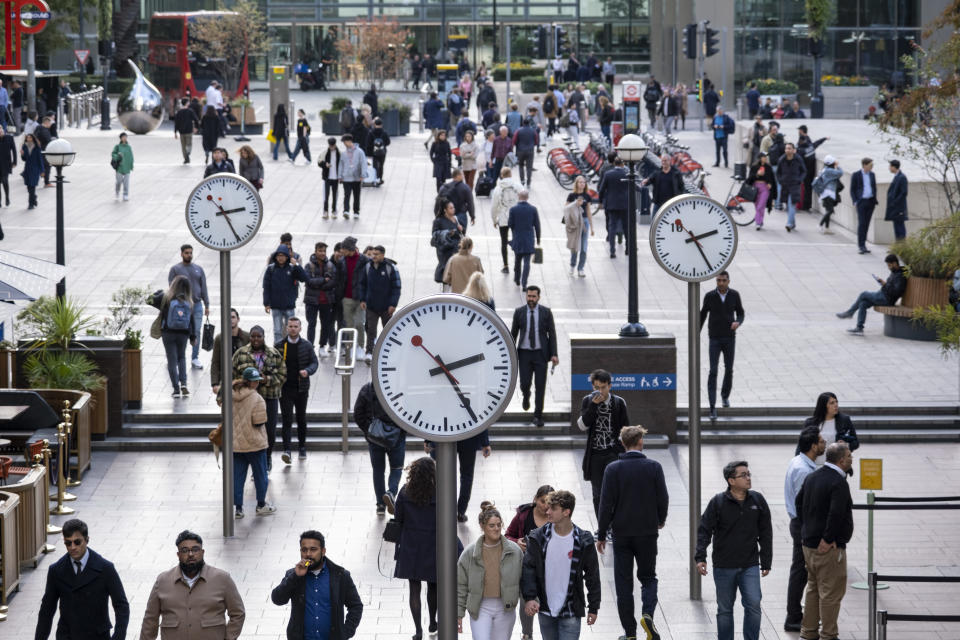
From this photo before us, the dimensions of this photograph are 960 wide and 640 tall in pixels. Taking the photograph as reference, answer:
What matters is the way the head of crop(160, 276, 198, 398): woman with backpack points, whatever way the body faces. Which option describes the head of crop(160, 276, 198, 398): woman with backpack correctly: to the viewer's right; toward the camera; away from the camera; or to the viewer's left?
away from the camera

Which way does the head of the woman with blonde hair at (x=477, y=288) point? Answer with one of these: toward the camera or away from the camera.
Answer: away from the camera

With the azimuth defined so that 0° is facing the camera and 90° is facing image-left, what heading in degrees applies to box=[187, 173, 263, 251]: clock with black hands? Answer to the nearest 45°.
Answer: approximately 0°

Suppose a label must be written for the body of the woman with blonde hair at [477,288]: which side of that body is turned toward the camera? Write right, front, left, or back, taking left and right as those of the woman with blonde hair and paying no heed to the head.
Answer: back

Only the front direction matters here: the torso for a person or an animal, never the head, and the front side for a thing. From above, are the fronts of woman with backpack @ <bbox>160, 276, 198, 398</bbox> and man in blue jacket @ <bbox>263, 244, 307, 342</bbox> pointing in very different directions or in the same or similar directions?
very different directions

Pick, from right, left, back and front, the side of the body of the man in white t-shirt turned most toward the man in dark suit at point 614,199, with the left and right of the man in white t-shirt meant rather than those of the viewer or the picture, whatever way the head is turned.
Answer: back
